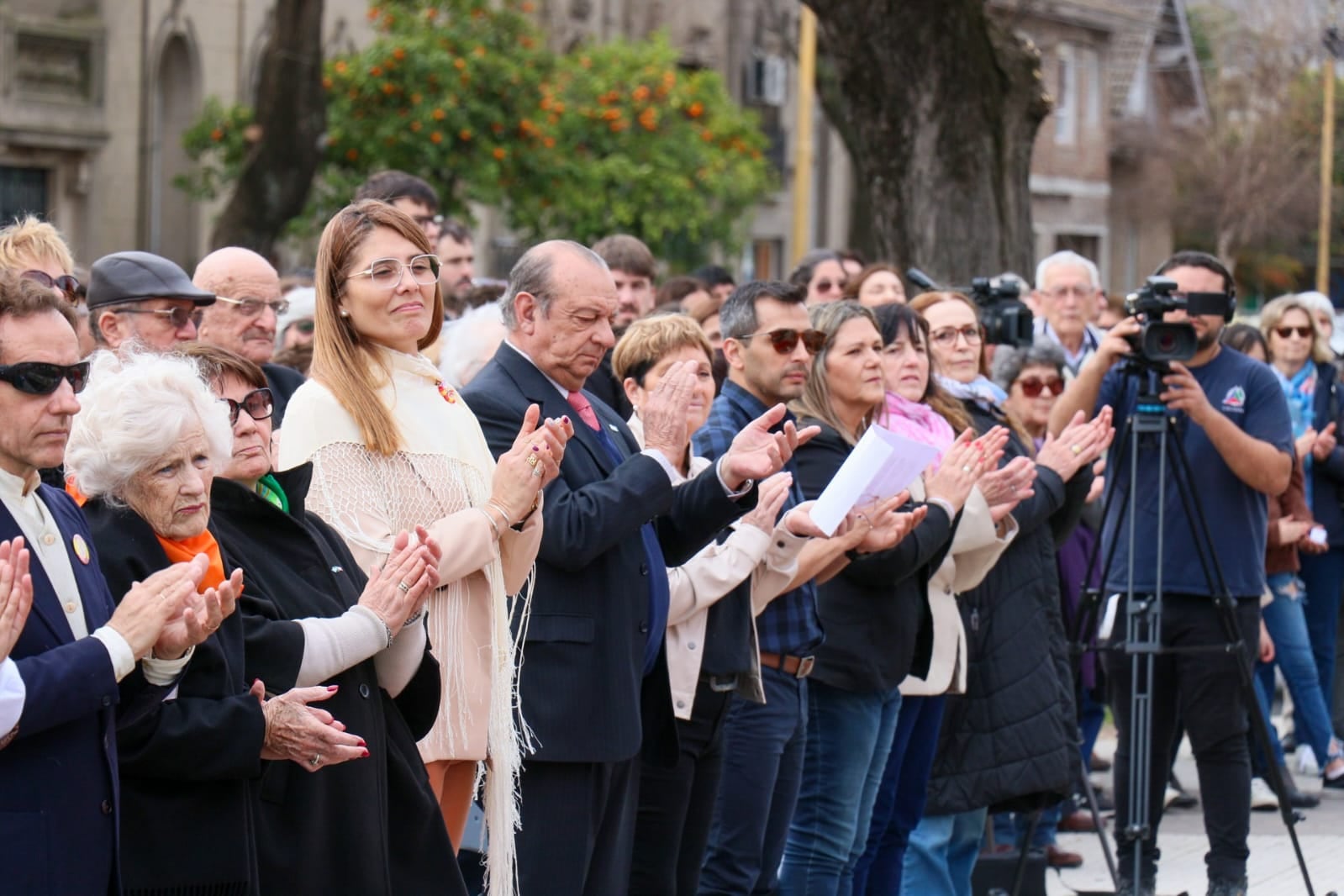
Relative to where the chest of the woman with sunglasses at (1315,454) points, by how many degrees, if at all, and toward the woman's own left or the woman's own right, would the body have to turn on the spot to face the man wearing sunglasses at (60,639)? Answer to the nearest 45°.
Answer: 0° — they already face them

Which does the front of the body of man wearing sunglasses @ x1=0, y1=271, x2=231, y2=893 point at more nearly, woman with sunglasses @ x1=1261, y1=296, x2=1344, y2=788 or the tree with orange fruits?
the woman with sunglasses

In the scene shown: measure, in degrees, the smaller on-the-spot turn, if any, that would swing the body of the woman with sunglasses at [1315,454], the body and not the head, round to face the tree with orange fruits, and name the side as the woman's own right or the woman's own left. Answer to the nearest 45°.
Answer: approximately 135° to the woman's own right

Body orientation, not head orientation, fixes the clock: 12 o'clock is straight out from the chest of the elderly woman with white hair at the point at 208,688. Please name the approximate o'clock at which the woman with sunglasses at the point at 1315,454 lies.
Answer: The woman with sunglasses is roughly at 9 o'clock from the elderly woman with white hair.

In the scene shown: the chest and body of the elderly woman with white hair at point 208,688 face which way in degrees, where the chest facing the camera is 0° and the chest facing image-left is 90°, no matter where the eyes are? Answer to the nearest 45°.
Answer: approximately 315°

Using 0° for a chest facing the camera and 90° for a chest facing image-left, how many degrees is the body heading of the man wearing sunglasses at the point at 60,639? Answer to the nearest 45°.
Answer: approximately 315°

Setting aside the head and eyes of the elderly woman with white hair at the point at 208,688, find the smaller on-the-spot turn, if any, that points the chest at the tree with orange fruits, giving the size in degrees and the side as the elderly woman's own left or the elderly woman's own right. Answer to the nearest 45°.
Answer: approximately 135° to the elderly woman's own left

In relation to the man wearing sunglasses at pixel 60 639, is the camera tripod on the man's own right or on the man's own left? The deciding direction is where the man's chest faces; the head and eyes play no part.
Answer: on the man's own left
